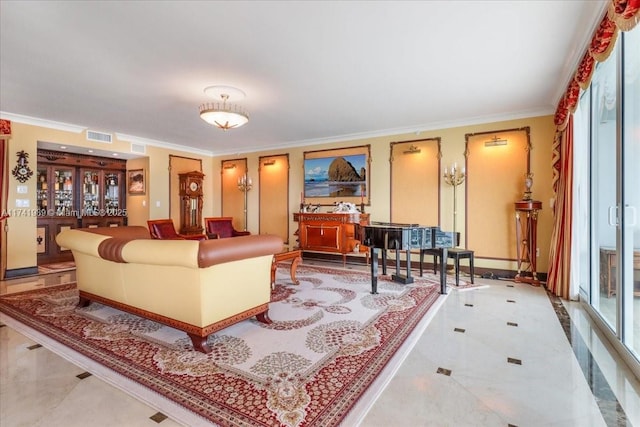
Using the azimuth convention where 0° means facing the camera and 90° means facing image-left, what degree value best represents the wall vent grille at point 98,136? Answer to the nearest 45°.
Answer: approximately 315°

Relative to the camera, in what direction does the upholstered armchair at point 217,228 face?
facing the viewer and to the right of the viewer

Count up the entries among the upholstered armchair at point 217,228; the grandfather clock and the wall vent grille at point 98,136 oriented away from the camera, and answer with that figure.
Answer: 0

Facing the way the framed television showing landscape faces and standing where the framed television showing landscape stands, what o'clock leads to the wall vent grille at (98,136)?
The wall vent grille is roughly at 1 o'clock from the framed television showing landscape.

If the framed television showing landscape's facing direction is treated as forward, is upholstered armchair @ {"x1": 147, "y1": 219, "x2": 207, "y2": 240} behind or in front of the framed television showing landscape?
in front

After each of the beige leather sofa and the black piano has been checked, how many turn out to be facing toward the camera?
0

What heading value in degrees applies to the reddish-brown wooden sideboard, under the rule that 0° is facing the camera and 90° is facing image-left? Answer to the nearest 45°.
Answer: approximately 45°

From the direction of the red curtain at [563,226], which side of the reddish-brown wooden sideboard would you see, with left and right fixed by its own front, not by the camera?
left

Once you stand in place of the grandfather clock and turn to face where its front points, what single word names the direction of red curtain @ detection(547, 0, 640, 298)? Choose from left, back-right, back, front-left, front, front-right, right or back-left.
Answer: front

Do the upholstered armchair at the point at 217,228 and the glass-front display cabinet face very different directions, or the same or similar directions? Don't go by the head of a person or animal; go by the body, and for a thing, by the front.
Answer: same or similar directions

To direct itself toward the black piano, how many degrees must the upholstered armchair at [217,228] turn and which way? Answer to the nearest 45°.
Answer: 0° — it already faces it

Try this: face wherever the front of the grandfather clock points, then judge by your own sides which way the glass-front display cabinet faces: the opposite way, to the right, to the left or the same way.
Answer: the same way

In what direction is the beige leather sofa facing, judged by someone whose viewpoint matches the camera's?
facing away from the viewer and to the right of the viewer

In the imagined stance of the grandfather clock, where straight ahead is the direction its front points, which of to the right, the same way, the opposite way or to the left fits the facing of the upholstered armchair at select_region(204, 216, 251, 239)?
the same way

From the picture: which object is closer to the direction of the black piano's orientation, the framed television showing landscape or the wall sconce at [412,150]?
the wall sconce

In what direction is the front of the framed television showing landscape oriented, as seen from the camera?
facing the viewer and to the left of the viewer

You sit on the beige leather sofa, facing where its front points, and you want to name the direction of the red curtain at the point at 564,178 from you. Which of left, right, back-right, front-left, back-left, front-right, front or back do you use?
front-right
